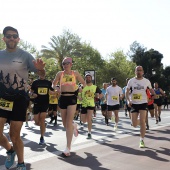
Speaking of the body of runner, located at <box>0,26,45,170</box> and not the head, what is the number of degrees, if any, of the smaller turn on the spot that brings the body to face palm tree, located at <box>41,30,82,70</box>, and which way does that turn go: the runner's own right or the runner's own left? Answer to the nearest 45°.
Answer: approximately 180°

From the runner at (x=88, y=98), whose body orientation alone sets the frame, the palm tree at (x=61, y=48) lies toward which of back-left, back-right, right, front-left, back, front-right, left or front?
back

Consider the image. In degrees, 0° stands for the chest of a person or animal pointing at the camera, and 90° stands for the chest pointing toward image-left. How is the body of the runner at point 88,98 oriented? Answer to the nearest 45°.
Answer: approximately 0°

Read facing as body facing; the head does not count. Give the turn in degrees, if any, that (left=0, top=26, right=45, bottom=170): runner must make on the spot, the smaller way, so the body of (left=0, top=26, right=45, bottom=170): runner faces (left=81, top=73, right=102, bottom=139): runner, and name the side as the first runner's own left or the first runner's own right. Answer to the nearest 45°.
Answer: approximately 135° to the first runner's own left

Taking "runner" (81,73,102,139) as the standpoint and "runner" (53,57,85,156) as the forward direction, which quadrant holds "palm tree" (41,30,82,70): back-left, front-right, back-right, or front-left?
back-right

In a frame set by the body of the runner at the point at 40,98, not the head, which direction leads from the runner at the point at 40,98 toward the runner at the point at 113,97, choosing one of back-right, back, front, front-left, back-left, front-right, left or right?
back-left

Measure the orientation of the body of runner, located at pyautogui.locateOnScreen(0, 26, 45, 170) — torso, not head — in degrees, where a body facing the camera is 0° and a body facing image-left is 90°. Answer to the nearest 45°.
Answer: approximately 0°

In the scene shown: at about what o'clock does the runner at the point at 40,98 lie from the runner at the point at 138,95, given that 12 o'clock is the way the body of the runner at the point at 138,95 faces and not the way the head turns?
the runner at the point at 40,98 is roughly at 3 o'clock from the runner at the point at 138,95.

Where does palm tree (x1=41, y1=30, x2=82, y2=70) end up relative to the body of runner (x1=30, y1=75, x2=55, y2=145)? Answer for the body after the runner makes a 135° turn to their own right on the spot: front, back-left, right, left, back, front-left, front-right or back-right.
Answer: front-right

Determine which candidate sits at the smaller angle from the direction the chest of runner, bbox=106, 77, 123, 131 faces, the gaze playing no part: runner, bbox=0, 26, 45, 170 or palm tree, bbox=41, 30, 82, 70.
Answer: the runner
